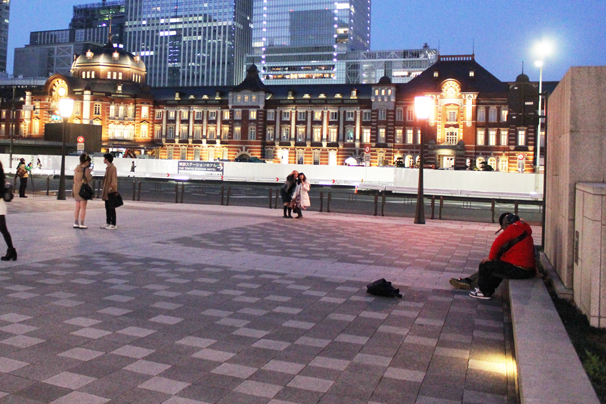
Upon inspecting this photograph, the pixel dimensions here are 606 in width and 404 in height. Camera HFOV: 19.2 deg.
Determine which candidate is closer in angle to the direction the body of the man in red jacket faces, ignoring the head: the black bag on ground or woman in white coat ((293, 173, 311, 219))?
the black bag on ground

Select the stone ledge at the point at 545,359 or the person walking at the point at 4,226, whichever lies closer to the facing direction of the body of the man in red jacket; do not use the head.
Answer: the person walking

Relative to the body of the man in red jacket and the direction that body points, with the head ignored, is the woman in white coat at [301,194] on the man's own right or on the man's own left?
on the man's own right

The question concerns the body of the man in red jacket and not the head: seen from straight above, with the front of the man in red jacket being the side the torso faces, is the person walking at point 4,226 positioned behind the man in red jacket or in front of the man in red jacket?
in front

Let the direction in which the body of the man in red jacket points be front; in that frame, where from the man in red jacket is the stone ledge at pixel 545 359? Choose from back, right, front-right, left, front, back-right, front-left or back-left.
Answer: left

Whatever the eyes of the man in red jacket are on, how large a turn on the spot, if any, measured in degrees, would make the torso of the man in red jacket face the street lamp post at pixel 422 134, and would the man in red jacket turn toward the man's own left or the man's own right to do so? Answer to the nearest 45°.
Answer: approximately 90° to the man's own right

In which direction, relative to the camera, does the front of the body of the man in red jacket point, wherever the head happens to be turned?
to the viewer's left
